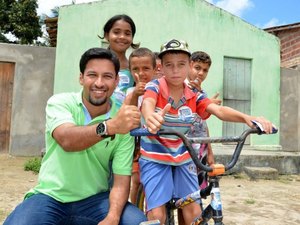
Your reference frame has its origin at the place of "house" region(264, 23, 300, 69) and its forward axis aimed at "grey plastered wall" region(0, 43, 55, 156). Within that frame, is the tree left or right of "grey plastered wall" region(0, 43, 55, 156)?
right

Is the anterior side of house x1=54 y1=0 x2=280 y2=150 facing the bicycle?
yes

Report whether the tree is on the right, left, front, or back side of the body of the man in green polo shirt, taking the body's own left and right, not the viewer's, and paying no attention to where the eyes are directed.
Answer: back

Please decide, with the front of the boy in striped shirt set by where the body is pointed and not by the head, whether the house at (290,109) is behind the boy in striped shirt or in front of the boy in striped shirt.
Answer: behind

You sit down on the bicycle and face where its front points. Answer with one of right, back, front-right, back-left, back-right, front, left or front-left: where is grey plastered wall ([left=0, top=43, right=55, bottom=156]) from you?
back

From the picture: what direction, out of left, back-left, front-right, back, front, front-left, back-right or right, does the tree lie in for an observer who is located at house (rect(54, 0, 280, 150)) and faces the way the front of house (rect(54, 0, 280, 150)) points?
back-right

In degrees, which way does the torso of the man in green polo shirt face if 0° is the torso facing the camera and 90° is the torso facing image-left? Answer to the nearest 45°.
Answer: approximately 0°

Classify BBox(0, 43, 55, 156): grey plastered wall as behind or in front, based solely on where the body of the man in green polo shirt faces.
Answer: behind

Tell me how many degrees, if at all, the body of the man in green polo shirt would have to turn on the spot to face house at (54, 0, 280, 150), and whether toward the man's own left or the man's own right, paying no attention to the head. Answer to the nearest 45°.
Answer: approximately 135° to the man's own left

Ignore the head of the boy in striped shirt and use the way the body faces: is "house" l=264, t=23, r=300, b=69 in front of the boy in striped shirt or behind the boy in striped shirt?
behind

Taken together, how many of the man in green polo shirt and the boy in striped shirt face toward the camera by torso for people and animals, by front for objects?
2
